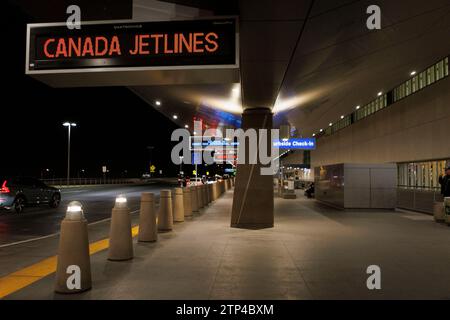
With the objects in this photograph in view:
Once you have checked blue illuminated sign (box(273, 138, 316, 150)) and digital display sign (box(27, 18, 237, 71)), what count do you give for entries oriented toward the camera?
2

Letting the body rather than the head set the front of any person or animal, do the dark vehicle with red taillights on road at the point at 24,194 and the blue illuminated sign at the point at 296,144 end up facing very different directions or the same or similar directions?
very different directions

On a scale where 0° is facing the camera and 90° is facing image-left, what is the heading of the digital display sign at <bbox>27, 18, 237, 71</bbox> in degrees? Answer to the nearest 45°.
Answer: approximately 0°

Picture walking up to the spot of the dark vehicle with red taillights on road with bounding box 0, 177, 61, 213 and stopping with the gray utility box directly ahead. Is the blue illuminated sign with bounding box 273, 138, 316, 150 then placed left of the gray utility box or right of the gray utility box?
left

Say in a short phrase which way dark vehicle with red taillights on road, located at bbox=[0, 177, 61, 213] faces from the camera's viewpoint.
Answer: facing away from the viewer and to the right of the viewer

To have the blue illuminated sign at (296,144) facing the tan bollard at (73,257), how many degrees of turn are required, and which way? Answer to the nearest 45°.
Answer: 0° — it already faces it

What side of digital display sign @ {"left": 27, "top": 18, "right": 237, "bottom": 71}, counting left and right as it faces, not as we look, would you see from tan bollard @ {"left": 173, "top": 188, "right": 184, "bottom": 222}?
back

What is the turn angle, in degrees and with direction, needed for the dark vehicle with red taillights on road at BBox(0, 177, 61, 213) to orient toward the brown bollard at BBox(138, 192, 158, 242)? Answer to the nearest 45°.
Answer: approximately 135° to its right

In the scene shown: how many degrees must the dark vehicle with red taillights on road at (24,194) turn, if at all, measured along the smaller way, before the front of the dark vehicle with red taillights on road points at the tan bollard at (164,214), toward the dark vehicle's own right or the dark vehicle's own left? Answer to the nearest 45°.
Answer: approximately 135° to the dark vehicle's own right

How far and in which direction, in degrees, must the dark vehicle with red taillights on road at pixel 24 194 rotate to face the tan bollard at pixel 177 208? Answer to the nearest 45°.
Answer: approximately 90° to its right

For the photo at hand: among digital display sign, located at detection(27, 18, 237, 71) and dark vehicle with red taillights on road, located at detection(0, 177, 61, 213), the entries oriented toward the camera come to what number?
1

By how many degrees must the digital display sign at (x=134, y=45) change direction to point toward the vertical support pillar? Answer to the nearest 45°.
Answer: approximately 135° to its left

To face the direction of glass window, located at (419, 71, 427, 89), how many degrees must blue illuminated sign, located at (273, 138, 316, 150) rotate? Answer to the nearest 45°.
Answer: approximately 45° to its left
